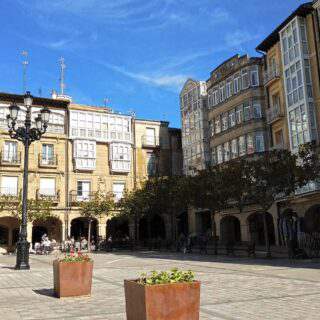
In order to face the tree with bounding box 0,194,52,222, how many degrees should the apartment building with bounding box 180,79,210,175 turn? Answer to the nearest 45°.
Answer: approximately 45° to its right

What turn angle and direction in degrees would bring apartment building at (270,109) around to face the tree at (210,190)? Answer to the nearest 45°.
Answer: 0° — it already faces it

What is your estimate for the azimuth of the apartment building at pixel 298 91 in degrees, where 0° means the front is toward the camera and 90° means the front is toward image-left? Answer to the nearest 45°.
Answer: approximately 45°

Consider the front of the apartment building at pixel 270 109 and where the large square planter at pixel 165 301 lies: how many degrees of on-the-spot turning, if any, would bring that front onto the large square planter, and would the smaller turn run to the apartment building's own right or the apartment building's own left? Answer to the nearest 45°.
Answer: approximately 45° to the apartment building's own left

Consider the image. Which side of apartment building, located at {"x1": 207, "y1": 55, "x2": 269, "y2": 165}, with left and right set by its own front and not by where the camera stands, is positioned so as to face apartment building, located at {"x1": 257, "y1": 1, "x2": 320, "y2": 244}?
left

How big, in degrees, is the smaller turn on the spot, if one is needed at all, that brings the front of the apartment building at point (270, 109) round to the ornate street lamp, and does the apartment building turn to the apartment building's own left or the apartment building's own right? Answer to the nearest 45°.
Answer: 0° — it already faces it

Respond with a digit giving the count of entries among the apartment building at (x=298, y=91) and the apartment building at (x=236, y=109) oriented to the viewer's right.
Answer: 0

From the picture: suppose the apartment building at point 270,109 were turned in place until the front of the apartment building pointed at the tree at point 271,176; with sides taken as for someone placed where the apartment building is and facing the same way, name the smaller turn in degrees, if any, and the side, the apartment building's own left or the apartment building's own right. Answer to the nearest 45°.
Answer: approximately 45° to the apartment building's own left

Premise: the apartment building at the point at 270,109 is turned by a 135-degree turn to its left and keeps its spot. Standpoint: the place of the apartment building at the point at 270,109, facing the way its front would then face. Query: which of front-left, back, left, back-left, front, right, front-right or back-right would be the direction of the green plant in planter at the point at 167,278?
right

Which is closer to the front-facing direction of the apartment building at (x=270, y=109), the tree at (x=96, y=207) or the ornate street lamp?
the ornate street lamp

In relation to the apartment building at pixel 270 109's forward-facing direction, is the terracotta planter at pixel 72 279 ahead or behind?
ahead

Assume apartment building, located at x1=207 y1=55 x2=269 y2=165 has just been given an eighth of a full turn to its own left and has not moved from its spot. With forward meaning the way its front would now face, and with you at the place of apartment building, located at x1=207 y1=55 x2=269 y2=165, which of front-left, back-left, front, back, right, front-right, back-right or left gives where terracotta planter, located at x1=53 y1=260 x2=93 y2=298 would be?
front
